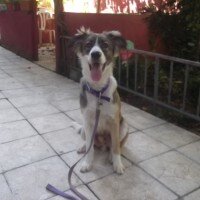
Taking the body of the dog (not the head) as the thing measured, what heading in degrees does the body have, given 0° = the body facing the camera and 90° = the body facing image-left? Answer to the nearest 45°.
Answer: approximately 0°
